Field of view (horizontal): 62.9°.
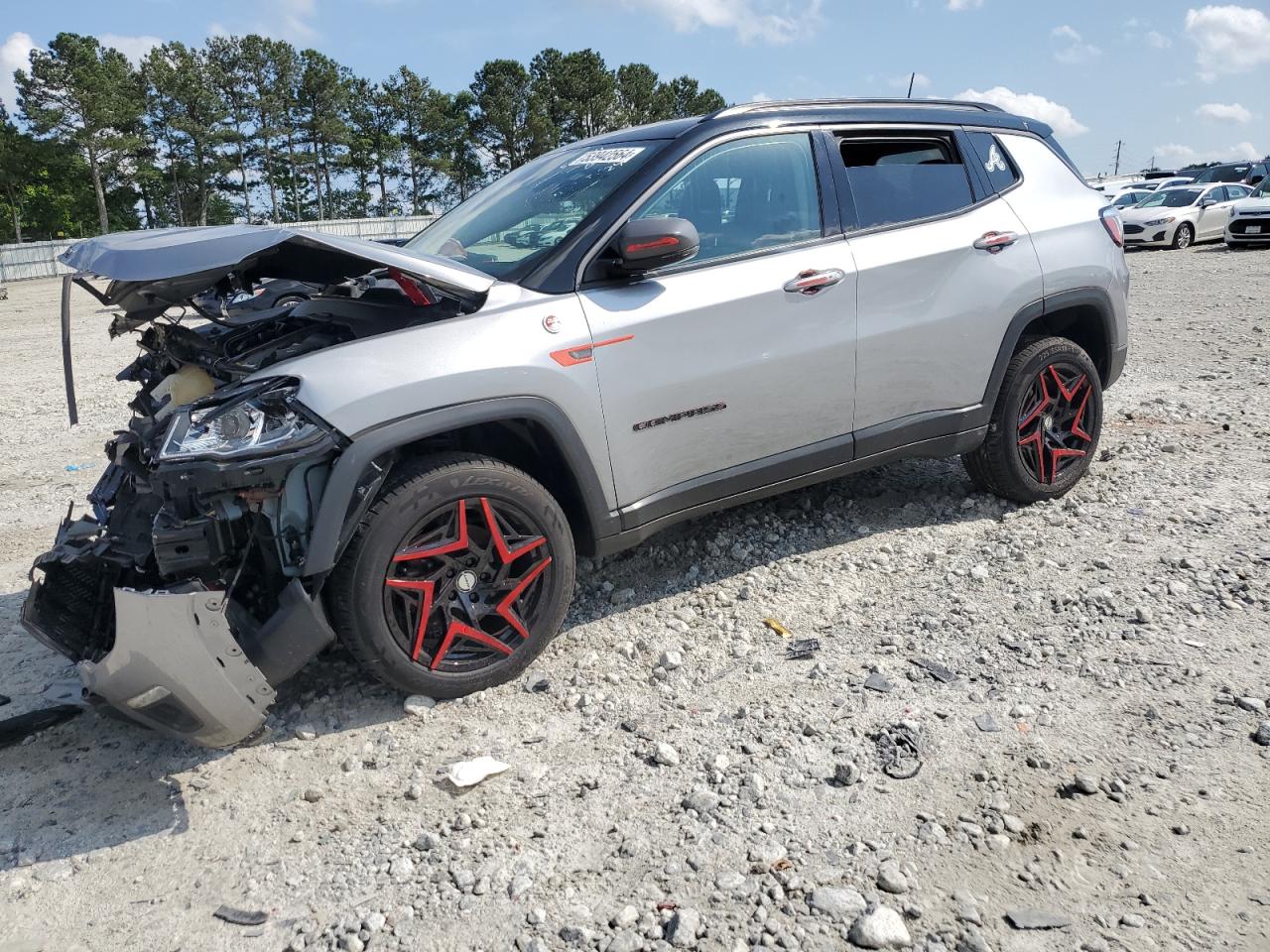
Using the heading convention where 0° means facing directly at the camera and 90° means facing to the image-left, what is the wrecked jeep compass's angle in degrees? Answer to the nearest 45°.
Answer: approximately 45°

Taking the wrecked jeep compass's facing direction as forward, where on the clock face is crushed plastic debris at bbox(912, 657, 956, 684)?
The crushed plastic debris is roughly at 8 o'clock from the wrecked jeep compass.

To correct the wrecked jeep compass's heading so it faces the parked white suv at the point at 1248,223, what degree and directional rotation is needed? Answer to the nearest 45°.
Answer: approximately 180°

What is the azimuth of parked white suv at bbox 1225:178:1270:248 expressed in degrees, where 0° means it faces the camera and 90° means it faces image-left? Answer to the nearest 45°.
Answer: approximately 45°

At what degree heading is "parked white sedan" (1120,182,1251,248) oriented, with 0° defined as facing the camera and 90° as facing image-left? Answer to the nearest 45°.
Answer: approximately 45°

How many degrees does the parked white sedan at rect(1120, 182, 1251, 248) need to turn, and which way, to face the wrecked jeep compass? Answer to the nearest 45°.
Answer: approximately 45° to its left
